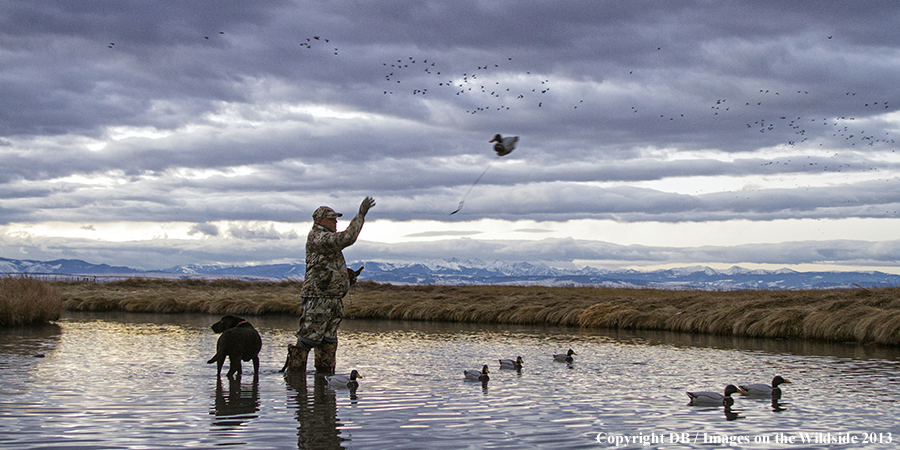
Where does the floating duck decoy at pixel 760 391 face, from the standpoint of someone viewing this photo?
facing to the right of the viewer

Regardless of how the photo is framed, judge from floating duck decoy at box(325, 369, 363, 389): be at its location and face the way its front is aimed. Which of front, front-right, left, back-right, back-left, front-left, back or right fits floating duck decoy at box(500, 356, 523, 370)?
front-left

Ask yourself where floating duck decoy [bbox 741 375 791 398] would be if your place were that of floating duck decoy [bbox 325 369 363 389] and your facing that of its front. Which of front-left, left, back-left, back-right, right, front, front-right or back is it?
front

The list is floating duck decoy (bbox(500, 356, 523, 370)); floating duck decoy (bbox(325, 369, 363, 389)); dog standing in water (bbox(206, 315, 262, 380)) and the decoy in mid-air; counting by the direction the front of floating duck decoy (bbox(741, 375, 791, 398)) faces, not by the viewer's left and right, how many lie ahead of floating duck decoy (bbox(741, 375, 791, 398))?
0

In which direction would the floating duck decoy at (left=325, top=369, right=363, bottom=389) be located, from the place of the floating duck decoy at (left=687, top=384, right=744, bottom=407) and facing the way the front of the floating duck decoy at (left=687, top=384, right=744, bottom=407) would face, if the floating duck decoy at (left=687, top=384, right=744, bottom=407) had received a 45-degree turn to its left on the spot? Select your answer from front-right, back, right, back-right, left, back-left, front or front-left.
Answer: back-left

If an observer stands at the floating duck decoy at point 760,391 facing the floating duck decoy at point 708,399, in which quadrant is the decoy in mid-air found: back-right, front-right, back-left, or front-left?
front-right

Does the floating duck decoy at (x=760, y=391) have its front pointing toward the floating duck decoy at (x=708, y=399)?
no

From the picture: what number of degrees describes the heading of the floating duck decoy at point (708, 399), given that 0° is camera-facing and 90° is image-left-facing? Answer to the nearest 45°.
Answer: approximately 270°

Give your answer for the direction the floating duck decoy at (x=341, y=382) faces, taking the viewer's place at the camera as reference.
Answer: facing to the right of the viewer

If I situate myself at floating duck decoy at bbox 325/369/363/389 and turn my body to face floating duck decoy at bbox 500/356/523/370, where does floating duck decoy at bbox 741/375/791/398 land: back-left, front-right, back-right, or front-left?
front-right

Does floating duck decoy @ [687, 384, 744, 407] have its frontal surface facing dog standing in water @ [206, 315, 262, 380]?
no

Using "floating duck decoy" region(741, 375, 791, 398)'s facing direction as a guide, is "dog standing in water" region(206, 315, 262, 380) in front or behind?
behind

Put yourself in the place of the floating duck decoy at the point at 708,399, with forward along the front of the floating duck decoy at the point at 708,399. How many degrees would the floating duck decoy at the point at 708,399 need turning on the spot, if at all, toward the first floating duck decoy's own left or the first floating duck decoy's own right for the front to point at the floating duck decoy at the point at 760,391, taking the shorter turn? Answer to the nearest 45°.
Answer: approximately 45° to the first floating duck decoy's own left
